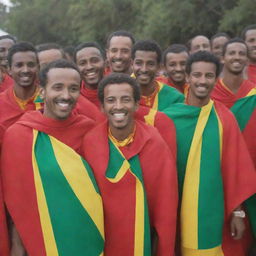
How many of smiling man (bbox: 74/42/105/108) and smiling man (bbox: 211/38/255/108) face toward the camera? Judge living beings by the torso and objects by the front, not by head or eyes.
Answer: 2

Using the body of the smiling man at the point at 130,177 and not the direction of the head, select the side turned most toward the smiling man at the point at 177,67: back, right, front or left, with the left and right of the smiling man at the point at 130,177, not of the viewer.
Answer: back

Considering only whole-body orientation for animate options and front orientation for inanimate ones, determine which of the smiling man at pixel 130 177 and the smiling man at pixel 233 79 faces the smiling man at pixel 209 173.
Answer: the smiling man at pixel 233 79

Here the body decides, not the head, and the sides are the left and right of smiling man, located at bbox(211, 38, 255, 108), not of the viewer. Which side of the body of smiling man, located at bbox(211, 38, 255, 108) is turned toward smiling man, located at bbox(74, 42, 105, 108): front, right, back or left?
right

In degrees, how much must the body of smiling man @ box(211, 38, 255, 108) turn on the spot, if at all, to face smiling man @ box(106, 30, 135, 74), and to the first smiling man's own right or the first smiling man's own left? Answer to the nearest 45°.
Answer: approximately 90° to the first smiling man's own right

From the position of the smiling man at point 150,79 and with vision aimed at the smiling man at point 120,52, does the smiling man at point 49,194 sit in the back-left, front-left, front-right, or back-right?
back-left

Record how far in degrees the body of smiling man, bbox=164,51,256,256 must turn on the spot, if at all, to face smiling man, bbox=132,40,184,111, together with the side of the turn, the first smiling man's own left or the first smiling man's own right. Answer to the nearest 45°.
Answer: approximately 135° to the first smiling man's own right

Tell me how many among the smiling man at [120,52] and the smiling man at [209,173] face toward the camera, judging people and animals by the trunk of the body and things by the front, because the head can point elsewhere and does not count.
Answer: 2

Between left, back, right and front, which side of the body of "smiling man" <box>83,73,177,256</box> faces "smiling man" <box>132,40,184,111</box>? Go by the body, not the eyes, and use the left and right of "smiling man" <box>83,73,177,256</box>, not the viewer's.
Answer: back

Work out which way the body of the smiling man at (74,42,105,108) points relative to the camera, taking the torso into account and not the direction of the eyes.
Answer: toward the camera

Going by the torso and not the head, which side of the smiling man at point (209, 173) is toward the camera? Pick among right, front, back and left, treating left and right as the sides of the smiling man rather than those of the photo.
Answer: front

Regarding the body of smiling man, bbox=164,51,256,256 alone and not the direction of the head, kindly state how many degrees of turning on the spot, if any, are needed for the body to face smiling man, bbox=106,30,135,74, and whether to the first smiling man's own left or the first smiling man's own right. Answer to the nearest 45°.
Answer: approximately 135° to the first smiling man's own right

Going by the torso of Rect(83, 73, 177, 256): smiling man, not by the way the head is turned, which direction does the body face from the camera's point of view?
toward the camera

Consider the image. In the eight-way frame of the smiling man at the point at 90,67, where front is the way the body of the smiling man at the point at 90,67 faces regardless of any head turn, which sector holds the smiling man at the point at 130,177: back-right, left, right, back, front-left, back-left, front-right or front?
front

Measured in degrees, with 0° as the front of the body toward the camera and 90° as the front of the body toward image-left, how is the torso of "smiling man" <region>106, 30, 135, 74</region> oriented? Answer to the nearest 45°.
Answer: approximately 0°

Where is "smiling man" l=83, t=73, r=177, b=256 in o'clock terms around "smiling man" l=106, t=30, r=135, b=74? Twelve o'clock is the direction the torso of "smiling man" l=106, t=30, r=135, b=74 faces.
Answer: "smiling man" l=83, t=73, r=177, b=256 is roughly at 12 o'clock from "smiling man" l=106, t=30, r=135, b=74.

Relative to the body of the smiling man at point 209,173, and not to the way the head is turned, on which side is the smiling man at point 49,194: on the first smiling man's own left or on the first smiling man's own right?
on the first smiling man's own right
